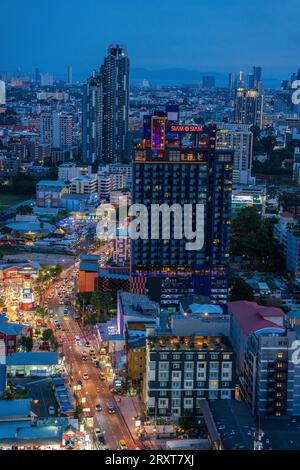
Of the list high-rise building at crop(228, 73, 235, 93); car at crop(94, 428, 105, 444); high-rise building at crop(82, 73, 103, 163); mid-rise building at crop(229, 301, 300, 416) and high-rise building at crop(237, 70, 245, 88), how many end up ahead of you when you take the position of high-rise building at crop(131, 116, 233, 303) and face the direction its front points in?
2

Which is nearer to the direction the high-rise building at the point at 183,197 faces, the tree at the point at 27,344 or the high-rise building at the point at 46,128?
the tree

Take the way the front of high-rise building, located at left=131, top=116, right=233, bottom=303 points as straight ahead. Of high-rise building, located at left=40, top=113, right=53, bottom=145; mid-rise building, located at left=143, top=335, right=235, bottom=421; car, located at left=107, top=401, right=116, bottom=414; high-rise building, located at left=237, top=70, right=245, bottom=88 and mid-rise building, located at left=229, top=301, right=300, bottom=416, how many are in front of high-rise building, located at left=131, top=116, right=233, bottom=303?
3

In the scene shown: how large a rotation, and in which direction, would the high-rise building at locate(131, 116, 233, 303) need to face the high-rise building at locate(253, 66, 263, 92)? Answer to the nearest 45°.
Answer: approximately 180°

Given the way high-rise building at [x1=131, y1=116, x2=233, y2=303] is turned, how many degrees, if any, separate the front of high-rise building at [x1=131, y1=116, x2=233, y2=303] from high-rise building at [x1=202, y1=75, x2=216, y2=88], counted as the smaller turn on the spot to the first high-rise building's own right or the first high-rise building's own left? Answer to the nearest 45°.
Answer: approximately 180°

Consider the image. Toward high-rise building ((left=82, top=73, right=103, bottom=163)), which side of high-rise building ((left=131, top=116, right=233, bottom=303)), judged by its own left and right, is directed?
back

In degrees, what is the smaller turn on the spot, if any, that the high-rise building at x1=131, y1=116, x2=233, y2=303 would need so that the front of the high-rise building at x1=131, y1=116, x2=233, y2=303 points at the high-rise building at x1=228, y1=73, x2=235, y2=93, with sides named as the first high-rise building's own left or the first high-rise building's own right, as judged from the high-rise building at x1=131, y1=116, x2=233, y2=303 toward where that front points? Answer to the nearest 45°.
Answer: approximately 180°

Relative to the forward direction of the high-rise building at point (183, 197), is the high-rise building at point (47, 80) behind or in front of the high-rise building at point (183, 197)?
behind

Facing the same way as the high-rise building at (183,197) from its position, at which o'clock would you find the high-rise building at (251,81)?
the high-rise building at (251,81) is roughly at 6 o'clock from the high-rise building at (183,197).

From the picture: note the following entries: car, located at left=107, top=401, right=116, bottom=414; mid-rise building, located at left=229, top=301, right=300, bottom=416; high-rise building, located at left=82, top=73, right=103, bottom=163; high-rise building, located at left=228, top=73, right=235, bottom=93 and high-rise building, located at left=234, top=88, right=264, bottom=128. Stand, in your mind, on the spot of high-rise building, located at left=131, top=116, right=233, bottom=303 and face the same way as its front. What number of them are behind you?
3

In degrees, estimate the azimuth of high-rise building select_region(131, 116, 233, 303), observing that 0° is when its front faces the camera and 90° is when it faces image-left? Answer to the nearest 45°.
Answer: approximately 0°

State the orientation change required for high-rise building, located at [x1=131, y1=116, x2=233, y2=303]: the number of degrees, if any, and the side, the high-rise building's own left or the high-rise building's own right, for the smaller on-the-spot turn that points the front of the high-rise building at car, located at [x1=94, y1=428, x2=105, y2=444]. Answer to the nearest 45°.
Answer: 0° — it already faces it

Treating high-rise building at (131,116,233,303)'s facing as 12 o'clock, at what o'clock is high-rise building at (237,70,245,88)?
high-rise building at (237,70,245,88) is roughly at 6 o'clock from high-rise building at (131,116,233,303).
